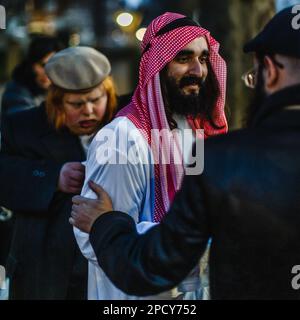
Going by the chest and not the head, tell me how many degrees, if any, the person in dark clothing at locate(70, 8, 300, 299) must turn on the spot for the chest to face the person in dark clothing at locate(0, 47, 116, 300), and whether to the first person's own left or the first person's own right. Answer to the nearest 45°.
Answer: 0° — they already face them

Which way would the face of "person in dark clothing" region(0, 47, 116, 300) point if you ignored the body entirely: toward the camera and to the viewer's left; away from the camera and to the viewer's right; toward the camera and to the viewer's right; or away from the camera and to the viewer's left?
toward the camera and to the viewer's right

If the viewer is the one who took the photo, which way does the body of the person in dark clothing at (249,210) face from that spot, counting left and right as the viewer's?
facing away from the viewer and to the left of the viewer

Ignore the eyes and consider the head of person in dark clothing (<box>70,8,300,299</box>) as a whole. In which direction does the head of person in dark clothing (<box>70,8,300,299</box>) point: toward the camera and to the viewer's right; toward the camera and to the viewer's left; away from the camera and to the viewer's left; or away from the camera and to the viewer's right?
away from the camera and to the viewer's left

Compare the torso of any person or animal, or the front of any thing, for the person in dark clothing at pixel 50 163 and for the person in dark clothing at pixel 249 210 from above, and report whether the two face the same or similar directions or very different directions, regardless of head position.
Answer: very different directions

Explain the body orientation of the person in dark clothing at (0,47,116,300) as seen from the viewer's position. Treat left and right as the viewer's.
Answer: facing the viewer and to the right of the viewer

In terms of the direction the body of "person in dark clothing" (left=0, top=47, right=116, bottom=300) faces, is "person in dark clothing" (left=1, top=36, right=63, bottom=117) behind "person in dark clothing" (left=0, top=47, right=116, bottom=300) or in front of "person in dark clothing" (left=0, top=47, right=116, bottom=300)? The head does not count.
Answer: behind
